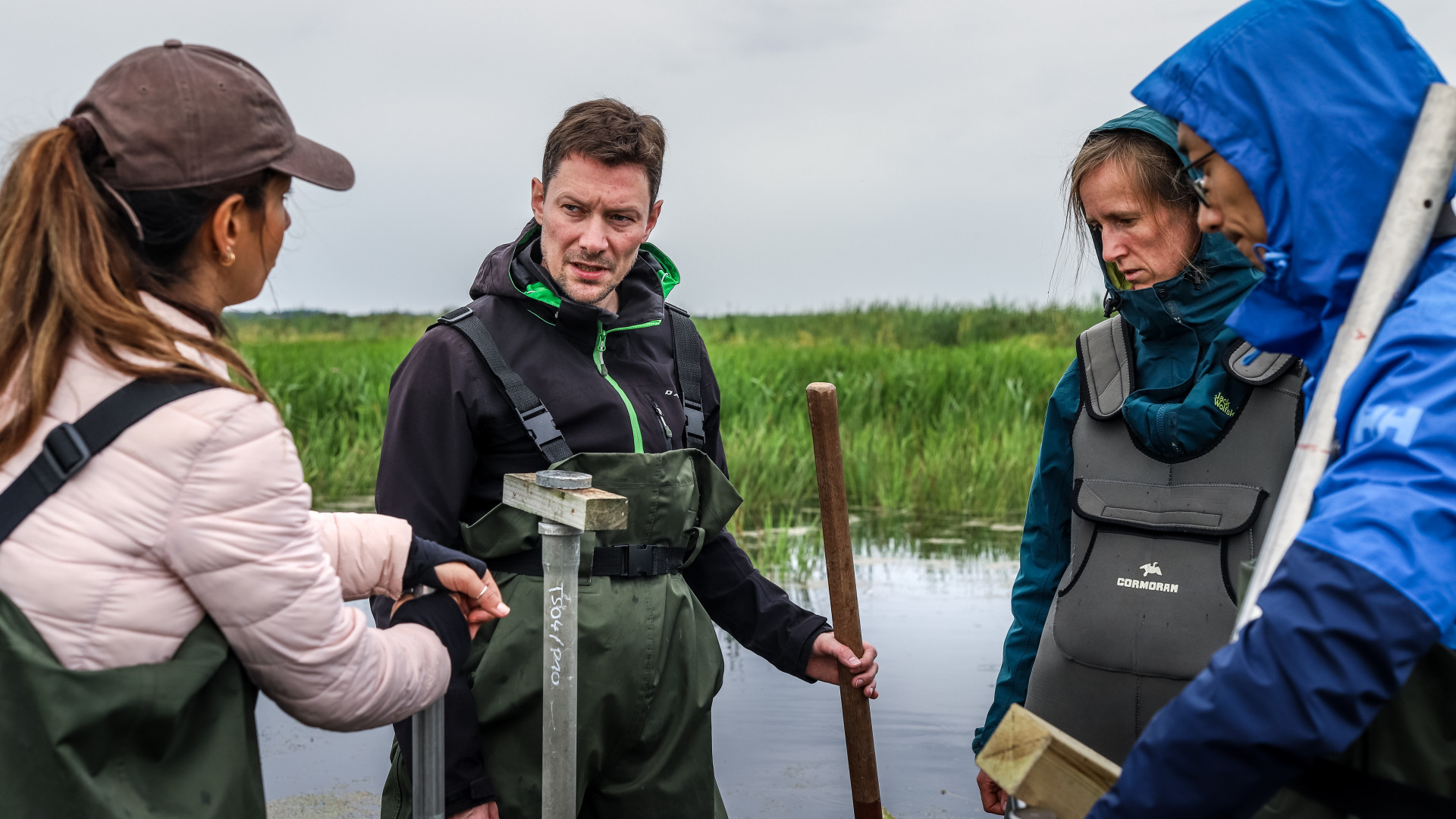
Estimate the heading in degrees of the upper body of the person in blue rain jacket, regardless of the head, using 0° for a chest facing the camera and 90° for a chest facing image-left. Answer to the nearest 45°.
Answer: approximately 90°

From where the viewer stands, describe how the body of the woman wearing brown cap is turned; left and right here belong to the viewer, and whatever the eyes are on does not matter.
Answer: facing away from the viewer and to the right of the viewer

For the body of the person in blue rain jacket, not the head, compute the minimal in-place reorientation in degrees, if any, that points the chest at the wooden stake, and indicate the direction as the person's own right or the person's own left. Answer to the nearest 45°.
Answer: approximately 45° to the person's own right

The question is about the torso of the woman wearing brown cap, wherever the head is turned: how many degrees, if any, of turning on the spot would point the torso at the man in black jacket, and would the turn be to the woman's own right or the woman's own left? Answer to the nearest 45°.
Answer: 0° — they already face them

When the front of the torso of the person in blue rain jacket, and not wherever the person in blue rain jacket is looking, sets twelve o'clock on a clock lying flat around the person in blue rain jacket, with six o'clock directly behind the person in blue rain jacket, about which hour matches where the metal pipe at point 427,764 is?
The metal pipe is roughly at 12 o'clock from the person in blue rain jacket.

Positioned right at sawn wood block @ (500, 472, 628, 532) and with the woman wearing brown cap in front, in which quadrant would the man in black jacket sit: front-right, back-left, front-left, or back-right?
back-right

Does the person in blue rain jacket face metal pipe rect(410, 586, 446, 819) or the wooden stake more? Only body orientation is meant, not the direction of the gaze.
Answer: the metal pipe

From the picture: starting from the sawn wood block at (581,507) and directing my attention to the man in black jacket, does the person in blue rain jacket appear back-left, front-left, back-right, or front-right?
back-right

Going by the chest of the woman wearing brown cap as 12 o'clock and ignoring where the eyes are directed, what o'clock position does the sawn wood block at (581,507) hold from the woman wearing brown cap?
The sawn wood block is roughly at 1 o'clock from the woman wearing brown cap.

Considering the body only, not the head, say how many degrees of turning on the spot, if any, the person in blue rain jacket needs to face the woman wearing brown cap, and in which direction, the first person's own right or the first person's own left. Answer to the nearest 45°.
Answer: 0° — they already face them

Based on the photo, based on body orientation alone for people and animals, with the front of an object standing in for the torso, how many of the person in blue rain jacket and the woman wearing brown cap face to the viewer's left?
1
